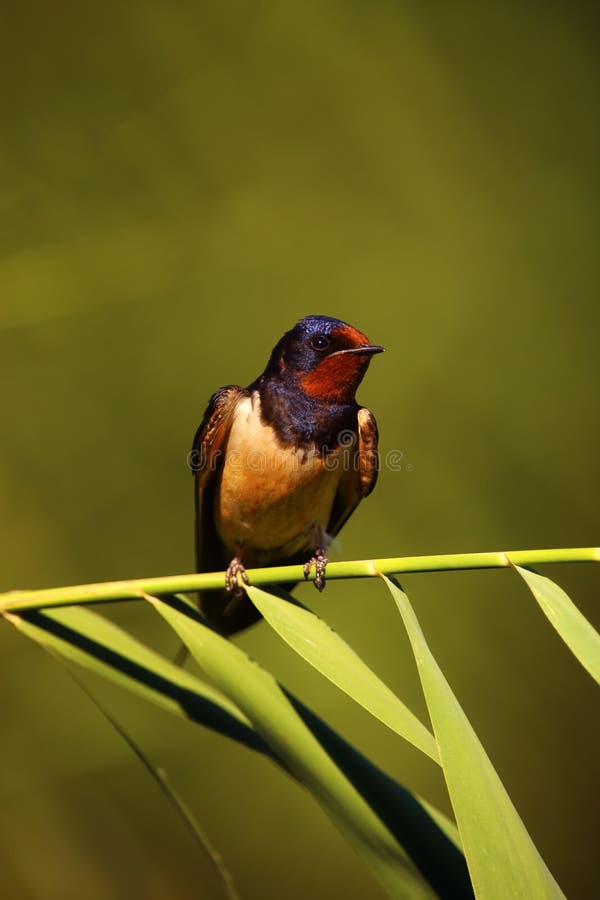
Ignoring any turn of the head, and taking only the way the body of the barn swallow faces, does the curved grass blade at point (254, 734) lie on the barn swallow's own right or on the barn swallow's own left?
on the barn swallow's own right

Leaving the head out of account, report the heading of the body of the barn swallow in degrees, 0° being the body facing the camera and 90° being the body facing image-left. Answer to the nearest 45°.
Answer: approximately 315°

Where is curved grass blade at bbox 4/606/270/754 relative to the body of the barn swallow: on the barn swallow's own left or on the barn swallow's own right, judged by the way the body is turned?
on the barn swallow's own right

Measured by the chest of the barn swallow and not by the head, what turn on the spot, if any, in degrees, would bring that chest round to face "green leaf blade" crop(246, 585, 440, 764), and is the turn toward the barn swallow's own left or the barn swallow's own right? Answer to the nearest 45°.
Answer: approximately 45° to the barn swallow's own left
